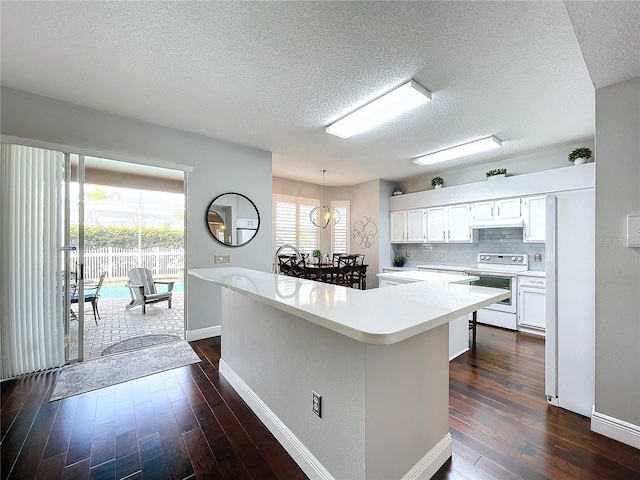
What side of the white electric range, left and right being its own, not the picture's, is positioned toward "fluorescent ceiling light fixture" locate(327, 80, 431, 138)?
front

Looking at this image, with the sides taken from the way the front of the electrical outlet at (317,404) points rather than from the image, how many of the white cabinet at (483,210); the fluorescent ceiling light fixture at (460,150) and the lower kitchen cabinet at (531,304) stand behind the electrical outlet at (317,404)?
3

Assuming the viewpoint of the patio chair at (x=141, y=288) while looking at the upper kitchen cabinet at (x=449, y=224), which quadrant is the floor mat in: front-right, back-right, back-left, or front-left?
front-right

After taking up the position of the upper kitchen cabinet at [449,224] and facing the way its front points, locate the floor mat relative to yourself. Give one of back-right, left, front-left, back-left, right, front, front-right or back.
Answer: front

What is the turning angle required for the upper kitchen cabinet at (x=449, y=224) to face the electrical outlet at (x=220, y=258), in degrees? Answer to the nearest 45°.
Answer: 0° — it already faces it

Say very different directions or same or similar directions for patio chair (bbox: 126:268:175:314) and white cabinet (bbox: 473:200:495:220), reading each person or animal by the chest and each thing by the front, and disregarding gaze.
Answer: very different directions

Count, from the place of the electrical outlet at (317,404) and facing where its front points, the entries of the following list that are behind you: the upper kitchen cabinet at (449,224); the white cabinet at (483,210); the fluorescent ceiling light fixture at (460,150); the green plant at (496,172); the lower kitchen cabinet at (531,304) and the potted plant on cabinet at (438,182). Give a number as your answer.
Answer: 6

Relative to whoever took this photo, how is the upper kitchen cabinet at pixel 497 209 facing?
facing the viewer

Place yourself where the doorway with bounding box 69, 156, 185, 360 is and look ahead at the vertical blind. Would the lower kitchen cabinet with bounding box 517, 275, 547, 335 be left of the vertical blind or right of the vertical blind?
left

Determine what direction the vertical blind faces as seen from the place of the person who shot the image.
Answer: facing the viewer and to the right of the viewer

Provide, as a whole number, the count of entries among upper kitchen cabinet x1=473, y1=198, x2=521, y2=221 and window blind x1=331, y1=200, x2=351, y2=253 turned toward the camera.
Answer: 2

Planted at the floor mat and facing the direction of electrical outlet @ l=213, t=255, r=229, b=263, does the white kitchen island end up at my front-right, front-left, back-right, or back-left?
front-right

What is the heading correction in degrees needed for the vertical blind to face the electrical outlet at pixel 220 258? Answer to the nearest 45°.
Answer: approximately 45° to its left
